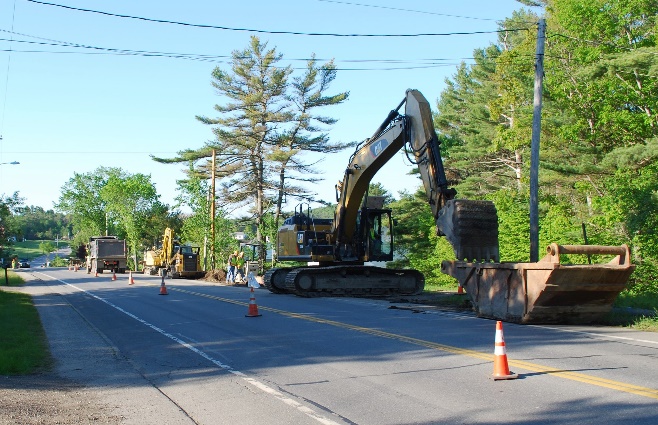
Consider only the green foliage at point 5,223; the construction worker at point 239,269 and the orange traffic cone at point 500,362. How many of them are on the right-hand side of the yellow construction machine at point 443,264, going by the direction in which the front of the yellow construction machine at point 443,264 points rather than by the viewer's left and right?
1

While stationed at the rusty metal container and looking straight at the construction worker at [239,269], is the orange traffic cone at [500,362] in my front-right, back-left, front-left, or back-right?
back-left

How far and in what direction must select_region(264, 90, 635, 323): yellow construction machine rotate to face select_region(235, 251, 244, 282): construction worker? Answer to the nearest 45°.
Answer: approximately 135° to its left

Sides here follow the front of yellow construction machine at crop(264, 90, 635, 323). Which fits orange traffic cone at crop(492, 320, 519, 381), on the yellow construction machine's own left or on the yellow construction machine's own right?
on the yellow construction machine's own right

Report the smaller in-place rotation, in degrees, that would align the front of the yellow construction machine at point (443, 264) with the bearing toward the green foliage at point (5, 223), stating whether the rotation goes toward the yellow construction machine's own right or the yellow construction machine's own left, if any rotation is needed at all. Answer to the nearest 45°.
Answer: approximately 135° to the yellow construction machine's own left

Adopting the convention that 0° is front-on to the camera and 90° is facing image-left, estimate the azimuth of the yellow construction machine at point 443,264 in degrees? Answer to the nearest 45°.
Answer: approximately 270°
